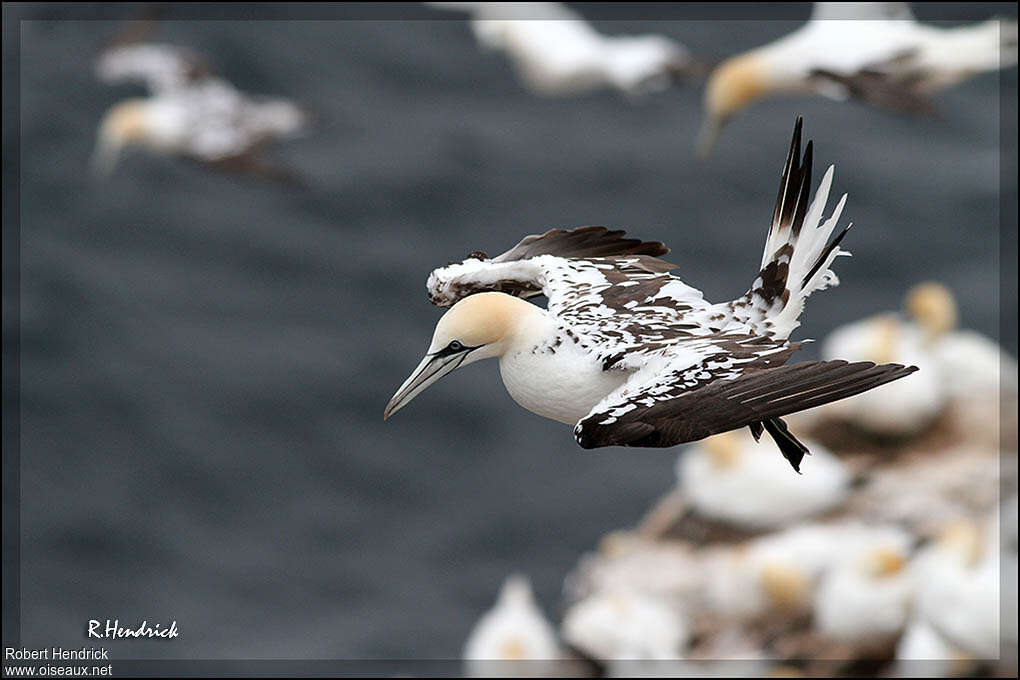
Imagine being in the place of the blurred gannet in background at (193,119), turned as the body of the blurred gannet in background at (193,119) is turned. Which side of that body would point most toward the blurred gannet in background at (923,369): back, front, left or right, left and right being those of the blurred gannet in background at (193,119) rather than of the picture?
back

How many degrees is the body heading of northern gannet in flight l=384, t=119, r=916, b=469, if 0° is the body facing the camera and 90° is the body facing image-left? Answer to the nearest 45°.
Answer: approximately 45°

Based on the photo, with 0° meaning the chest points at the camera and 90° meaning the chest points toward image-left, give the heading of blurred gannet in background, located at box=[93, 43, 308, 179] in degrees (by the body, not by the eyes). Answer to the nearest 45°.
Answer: approximately 90°

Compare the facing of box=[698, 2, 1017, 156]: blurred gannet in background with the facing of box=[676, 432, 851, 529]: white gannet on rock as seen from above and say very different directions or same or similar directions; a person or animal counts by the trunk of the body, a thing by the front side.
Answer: same or similar directions

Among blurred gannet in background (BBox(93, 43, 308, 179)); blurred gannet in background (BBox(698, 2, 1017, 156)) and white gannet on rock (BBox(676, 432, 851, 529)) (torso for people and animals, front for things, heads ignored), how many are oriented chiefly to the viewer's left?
3

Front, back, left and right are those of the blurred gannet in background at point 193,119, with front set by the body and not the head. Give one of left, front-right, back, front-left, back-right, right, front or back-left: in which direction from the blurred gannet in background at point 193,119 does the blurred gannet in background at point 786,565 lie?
back-left

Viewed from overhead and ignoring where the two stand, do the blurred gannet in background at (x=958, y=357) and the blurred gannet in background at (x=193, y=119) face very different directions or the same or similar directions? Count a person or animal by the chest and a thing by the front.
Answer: same or similar directions

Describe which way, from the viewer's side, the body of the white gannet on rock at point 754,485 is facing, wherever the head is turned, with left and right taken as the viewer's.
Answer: facing to the left of the viewer

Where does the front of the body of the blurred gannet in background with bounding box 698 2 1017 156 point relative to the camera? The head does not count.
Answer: to the viewer's left

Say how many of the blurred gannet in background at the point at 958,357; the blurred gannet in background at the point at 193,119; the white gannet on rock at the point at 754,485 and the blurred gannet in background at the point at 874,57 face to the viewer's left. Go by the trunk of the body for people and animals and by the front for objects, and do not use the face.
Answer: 4

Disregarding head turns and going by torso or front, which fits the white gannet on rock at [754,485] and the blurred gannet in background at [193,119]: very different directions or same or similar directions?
same or similar directions

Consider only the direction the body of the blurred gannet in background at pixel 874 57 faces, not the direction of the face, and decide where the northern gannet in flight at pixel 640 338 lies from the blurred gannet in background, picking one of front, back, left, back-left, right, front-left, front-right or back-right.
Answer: left
